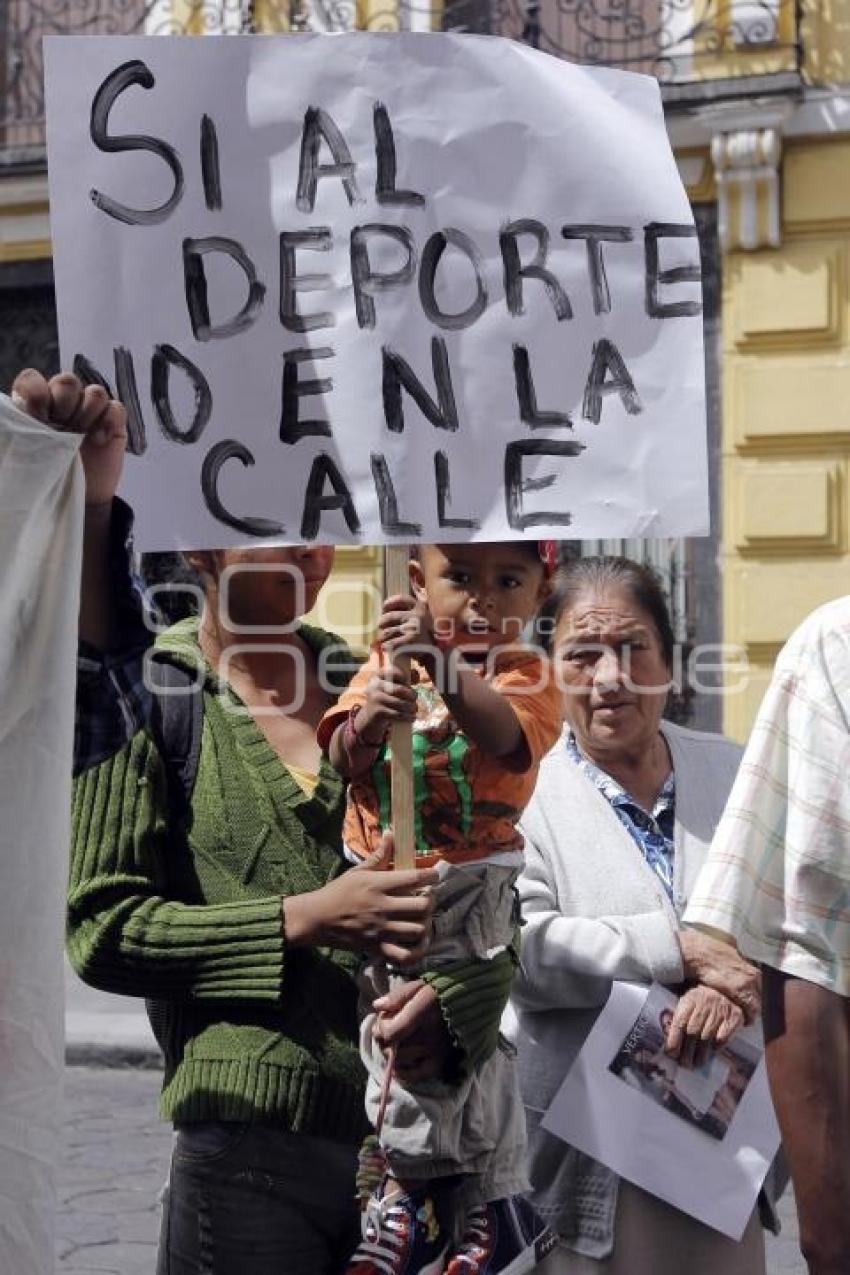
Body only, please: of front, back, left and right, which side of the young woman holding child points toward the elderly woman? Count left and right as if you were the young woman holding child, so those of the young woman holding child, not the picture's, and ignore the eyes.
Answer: left
